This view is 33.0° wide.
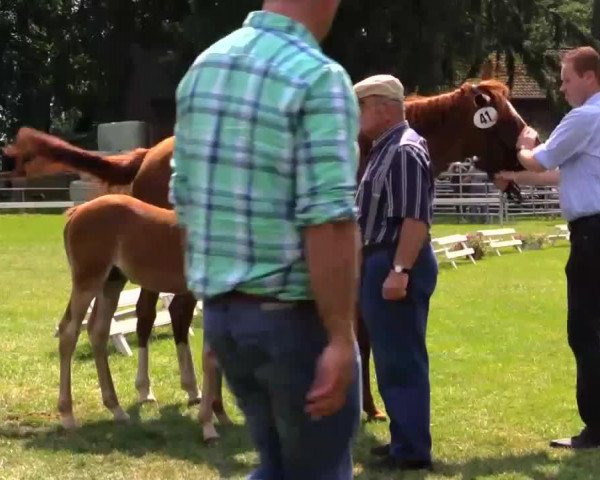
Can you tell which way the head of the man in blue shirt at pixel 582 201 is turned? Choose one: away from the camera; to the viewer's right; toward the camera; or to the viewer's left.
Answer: to the viewer's left

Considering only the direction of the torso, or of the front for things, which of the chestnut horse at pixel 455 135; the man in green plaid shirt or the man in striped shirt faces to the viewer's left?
the man in striped shirt

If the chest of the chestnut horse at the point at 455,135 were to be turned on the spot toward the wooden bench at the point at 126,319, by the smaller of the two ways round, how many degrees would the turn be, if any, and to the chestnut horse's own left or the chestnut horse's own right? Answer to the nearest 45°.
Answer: approximately 135° to the chestnut horse's own left

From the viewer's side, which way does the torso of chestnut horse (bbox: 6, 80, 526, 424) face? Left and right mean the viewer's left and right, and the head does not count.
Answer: facing to the right of the viewer

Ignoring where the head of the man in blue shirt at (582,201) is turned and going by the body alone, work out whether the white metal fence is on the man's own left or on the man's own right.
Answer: on the man's own right

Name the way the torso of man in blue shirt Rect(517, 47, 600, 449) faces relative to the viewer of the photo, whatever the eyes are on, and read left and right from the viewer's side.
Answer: facing to the left of the viewer

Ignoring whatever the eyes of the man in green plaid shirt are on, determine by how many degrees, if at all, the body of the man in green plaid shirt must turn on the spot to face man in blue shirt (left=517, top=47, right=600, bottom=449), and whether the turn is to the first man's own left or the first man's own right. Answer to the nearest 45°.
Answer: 0° — they already face them
